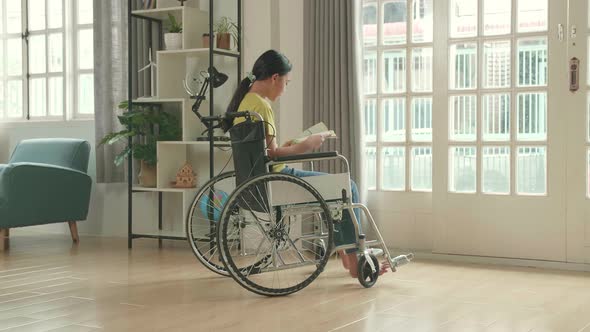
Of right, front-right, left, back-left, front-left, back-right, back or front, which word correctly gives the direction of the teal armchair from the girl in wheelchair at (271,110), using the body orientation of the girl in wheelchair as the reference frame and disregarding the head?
back-left

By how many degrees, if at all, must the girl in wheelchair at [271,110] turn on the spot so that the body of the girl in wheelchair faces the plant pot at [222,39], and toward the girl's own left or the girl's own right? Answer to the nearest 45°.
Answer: approximately 90° to the girl's own left

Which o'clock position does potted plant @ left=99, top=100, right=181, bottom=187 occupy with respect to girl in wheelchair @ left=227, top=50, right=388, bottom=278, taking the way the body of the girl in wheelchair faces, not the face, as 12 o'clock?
The potted plant is roughly at 8 o'clock from the girl in wheelchair.

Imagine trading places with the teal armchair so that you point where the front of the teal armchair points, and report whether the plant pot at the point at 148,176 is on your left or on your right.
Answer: on your left

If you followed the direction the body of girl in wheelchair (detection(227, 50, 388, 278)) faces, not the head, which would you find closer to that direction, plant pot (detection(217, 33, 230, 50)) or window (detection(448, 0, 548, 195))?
the window

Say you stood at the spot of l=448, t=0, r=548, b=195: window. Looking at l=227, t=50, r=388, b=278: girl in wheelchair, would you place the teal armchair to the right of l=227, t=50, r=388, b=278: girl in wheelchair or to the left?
right

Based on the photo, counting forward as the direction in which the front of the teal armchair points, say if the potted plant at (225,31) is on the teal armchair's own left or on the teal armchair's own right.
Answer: on the teal armchair's own left

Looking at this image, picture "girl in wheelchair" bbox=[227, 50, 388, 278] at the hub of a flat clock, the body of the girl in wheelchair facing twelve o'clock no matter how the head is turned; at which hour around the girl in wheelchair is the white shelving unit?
The white shelving unit is roughly at 8 o'clock from the girl in wheelchair.

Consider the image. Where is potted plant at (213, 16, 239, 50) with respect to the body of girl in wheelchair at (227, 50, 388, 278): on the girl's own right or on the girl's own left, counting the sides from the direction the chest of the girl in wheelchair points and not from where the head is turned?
on the girl's own left

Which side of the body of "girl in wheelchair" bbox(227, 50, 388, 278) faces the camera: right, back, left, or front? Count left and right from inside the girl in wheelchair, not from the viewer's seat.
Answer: right
